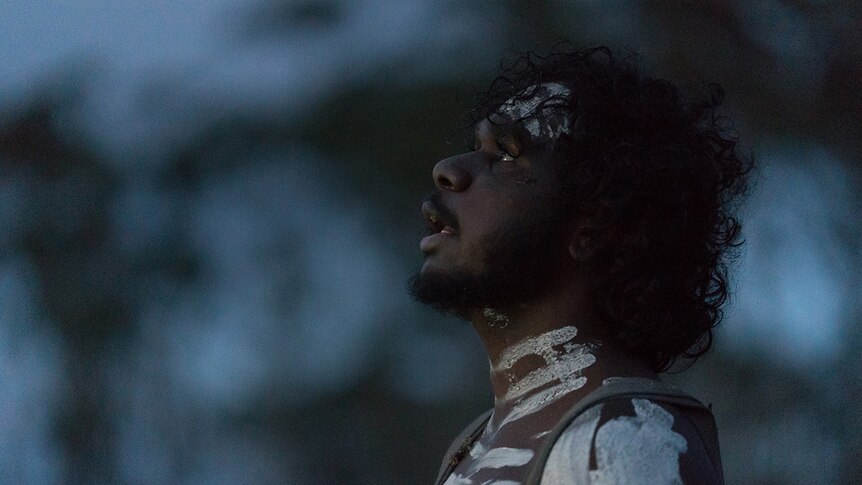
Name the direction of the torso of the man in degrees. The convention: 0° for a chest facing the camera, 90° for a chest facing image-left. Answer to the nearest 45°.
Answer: approximately 90°

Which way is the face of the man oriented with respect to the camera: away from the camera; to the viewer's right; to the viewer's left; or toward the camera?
to the viewer's left
